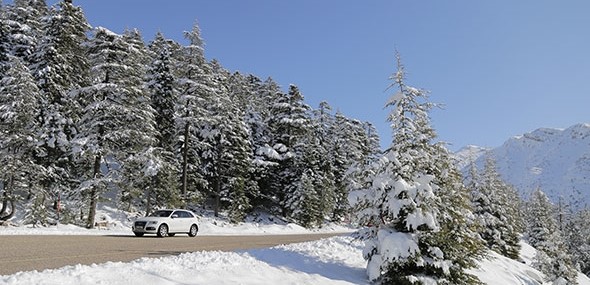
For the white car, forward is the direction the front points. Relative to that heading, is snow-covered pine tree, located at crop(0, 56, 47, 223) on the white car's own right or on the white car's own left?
on the white car's own right

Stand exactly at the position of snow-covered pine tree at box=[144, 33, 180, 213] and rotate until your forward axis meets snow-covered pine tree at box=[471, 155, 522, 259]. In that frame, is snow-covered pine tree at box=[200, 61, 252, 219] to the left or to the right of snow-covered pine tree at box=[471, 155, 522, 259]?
left

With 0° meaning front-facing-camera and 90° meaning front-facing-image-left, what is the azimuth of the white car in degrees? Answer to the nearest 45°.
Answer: approximately 45°

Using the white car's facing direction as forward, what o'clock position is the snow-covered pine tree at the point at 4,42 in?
The snow-covered pine tree is roughly at 3 o'clock from the white car.

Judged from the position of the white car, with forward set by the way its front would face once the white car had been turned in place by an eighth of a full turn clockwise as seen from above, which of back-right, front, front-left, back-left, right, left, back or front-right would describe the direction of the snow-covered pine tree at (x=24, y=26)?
front-right

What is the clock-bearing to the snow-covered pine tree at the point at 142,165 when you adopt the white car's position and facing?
The snow-covered pine tree is roughly at 4 o'clock from the white car.

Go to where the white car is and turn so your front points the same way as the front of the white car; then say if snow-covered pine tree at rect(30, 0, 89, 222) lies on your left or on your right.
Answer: on your right
